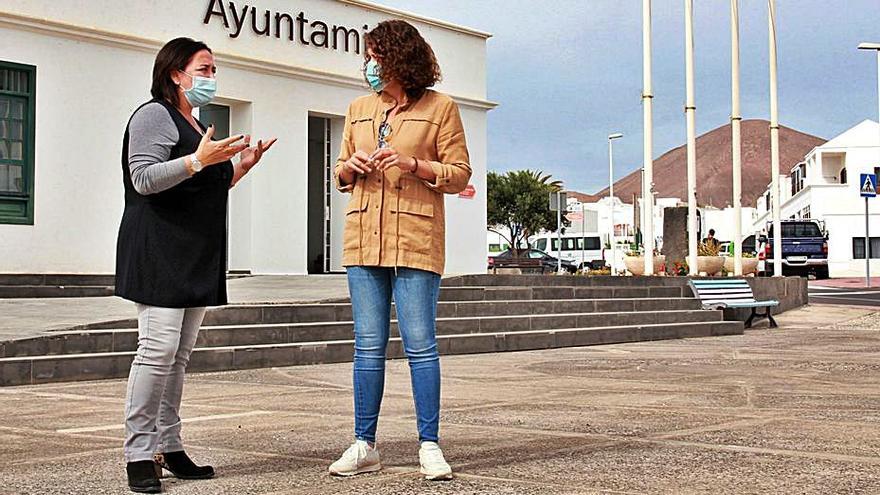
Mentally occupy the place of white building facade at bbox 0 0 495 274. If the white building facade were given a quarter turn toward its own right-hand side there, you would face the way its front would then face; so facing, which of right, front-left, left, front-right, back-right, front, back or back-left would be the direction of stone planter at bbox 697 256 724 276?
back-left

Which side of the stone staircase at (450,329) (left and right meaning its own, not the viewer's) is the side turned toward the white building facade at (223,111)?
back

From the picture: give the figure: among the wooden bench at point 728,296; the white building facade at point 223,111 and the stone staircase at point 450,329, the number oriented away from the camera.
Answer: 0

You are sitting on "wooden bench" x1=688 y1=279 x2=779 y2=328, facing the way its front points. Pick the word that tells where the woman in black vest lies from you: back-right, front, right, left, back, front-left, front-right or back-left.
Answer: front-right

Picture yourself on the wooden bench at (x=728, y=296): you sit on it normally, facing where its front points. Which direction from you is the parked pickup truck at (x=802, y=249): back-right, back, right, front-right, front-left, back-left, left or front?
back-left

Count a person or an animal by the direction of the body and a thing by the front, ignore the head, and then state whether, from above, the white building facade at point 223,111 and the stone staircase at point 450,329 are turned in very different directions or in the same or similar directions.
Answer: same or similar directions

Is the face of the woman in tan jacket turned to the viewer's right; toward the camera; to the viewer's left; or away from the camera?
to the viewer's left

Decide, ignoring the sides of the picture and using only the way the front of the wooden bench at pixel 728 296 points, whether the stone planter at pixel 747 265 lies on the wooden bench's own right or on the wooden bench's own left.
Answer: on the wooden bench's own left

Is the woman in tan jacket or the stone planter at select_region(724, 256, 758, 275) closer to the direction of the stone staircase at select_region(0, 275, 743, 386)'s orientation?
the woman in tan jacket

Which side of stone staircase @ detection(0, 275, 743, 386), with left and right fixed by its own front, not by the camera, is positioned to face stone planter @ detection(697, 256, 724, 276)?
left

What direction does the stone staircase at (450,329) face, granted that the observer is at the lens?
facing the viewer and to the right of the viewer

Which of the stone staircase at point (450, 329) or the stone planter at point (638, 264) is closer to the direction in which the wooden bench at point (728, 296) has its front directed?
the stone staircase

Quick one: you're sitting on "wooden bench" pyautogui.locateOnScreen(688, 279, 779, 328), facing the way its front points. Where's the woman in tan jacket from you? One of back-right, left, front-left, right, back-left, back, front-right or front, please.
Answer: front-right

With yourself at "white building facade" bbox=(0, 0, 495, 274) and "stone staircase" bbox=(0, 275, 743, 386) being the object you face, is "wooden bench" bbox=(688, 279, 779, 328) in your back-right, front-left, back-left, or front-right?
front-left

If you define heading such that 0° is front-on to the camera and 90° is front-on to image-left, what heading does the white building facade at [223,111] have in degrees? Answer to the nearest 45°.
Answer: approximately 315°
